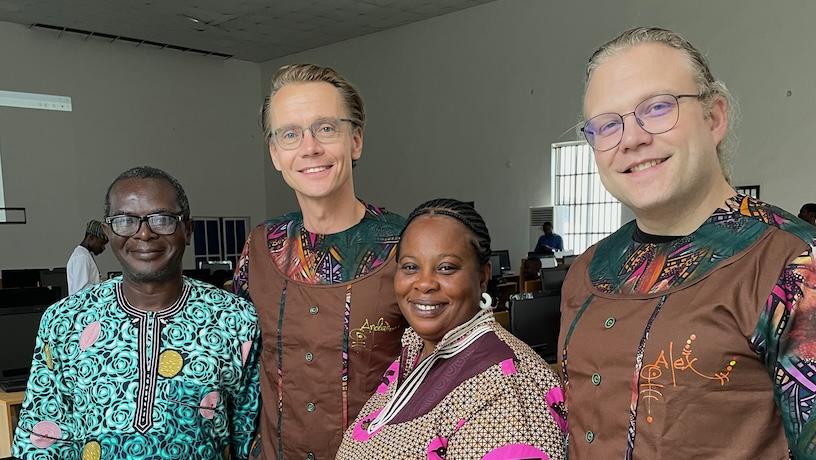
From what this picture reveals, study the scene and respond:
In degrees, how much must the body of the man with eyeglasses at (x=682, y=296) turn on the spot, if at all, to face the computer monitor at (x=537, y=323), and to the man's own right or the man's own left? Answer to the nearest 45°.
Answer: approximately 135° to the man's own right

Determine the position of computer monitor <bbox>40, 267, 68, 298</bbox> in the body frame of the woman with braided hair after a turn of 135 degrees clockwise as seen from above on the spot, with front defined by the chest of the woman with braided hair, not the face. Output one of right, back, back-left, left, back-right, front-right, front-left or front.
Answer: front-left

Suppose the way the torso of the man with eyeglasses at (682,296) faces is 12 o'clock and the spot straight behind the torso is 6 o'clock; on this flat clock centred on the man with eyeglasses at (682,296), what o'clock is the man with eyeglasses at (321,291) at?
the man with eyeglasses at (321,291) is roughly at 2 o'clock from the man with eyeglasses at (682,296).

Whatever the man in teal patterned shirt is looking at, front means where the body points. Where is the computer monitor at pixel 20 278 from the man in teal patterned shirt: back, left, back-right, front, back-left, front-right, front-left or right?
back
